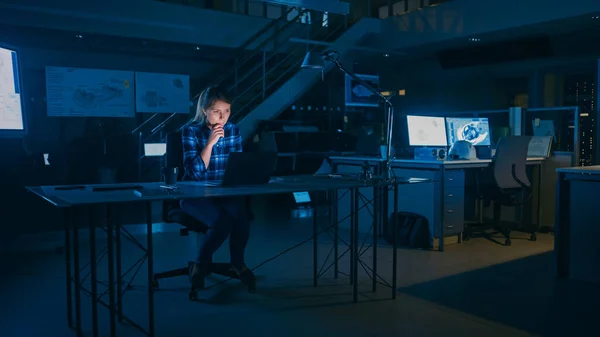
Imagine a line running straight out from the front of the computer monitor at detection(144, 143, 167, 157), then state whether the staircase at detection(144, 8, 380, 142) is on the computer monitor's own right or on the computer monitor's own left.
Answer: on the computer monitor's own left

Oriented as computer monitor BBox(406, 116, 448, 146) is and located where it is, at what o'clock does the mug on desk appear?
The mug on desk is roughly at 1 o'clock from the computer monitor.

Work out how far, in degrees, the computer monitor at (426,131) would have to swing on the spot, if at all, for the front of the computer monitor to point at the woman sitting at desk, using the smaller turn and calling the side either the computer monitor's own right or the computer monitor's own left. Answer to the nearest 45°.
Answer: approximately 45° to the computer monitor's own right

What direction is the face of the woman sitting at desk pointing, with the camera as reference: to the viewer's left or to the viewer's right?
to the viewer's right

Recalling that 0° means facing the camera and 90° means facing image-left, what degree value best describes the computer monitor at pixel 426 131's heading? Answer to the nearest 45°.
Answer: approximately 0°

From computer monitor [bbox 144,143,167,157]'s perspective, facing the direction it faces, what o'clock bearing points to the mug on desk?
The mug on desk is roughly at 12 o'clock from the computer monitor.

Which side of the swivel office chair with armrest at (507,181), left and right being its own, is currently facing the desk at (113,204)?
left
